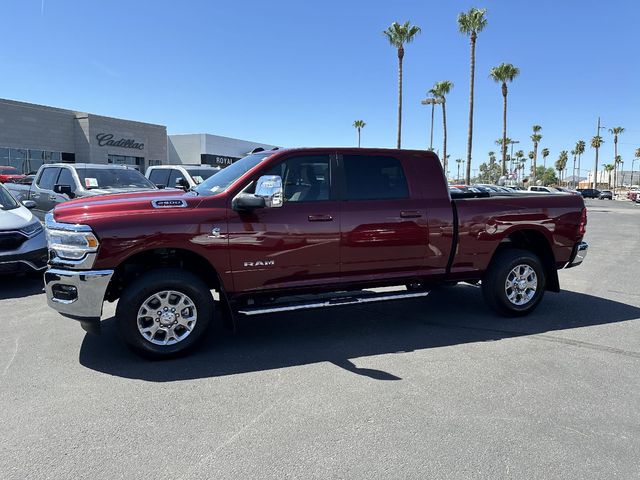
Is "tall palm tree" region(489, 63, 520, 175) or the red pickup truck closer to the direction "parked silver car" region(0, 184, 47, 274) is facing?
the red pickup truck

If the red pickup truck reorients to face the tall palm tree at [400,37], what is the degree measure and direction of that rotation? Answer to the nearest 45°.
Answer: approximately 90° to its right

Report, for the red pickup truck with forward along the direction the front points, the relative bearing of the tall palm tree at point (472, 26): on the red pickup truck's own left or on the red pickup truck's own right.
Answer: on the red pickup truck's own right

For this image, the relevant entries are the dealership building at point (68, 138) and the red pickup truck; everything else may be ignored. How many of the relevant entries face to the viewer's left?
1

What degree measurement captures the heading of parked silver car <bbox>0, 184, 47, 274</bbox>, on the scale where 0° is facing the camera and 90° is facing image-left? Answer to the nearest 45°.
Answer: approximately 315°

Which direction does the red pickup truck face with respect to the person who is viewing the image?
facing to the left of the viewer
